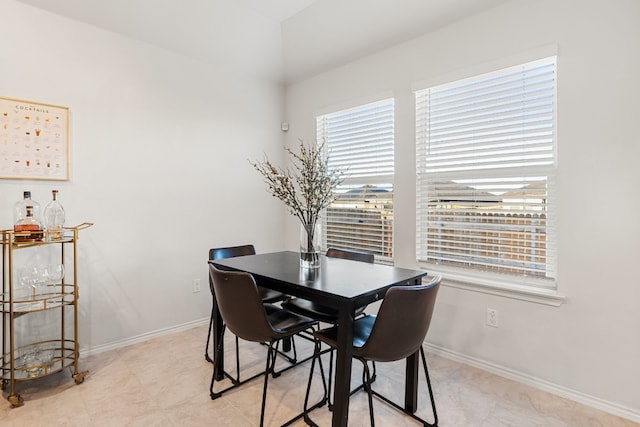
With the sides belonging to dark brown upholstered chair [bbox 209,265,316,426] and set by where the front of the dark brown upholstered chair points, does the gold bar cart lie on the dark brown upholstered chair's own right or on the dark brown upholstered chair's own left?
on the dark brown upholstered chair's own left

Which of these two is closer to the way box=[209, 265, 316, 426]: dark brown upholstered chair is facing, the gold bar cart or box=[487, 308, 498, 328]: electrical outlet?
the electrical outlet

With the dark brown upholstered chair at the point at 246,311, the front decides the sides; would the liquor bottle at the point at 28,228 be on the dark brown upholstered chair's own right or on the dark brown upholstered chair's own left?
on the dark brown upholstered chair's own left

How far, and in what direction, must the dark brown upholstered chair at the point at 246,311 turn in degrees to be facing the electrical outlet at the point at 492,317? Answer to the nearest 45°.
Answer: approximately 45° to its right

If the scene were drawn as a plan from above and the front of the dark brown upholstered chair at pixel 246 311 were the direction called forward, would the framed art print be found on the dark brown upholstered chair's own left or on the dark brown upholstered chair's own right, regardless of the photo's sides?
on the dark brown upholstered chair's own left

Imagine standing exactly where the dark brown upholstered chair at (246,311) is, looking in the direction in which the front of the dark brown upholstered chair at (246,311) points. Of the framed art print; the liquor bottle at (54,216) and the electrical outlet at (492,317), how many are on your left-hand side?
2

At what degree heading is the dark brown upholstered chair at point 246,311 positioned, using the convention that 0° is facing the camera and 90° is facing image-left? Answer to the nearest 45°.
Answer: approximately 225°
